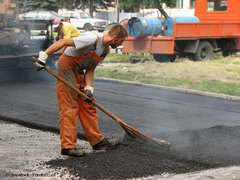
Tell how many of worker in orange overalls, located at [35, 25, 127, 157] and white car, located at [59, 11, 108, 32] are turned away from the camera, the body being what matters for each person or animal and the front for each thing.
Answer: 0

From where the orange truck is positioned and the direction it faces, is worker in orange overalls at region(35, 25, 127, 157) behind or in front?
behind

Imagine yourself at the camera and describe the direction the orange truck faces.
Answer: facing away from the viewer and to the right of the viewer
